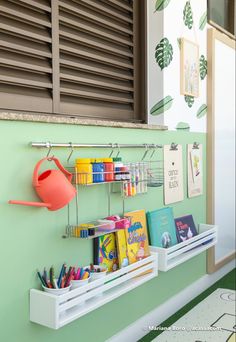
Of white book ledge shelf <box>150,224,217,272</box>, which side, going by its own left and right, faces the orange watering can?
right

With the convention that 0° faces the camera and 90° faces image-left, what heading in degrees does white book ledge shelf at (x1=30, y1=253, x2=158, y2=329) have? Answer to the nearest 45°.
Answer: approximately 315°

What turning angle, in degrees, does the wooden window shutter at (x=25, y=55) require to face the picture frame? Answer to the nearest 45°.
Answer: approximately 90° to its left

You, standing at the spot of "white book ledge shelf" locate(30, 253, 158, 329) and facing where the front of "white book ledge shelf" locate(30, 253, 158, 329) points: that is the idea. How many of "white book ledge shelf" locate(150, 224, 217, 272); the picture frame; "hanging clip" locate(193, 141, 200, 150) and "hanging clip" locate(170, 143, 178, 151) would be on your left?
4

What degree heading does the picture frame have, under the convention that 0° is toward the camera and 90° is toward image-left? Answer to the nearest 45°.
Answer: approximately 315°
